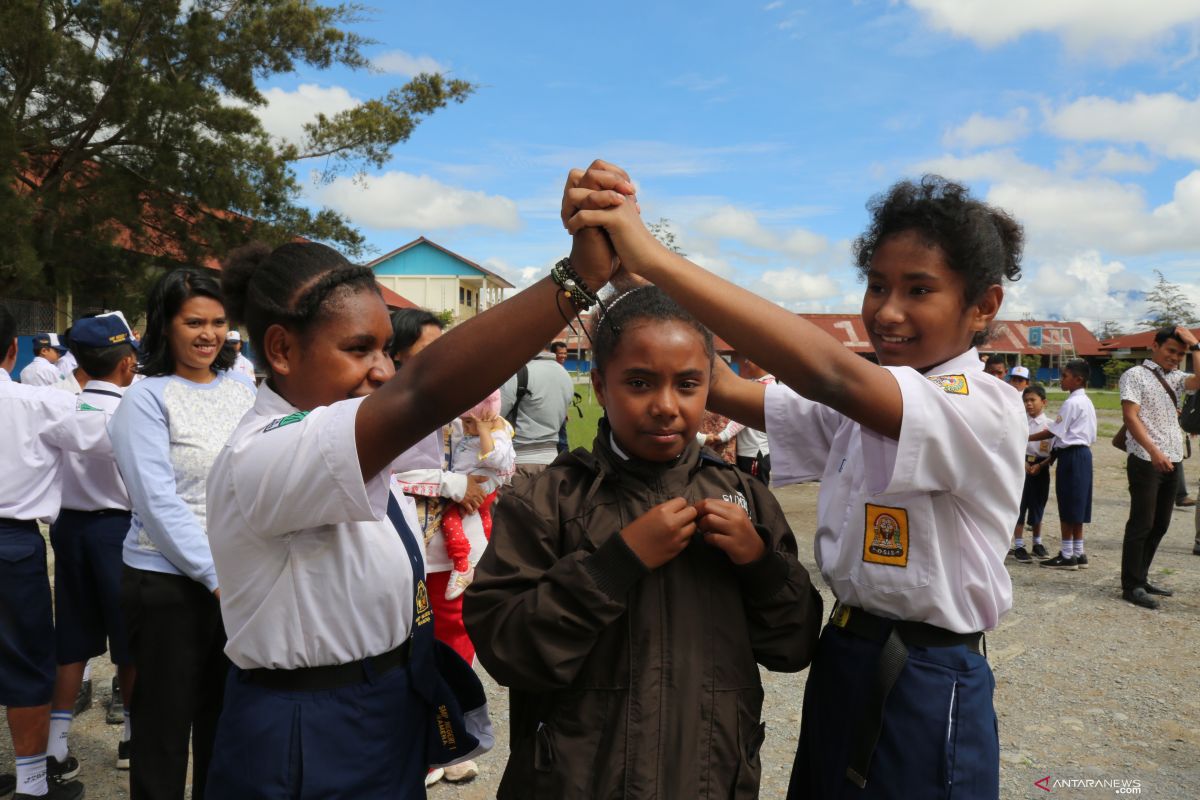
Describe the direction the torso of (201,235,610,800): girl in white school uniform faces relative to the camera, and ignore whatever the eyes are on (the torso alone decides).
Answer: to the viewer's right

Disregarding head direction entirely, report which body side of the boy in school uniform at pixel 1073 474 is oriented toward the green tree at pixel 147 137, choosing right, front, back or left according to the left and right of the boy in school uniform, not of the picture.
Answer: front

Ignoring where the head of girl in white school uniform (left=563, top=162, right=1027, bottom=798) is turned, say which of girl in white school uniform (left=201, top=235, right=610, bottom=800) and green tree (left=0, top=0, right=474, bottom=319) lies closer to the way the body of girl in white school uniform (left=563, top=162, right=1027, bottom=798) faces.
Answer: the girl in white school uniform

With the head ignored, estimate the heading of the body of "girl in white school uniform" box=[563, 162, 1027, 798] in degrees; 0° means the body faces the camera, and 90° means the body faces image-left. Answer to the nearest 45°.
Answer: approximately 45°

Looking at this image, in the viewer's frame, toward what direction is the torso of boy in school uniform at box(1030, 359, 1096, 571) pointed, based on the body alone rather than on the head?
to the viewer's left

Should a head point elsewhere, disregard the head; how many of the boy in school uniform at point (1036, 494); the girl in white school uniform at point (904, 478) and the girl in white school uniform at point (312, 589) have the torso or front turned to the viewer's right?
1

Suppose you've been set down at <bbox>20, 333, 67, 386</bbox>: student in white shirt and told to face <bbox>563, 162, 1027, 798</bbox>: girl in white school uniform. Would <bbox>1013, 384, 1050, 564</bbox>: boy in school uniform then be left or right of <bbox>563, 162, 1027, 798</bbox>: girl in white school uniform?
left
